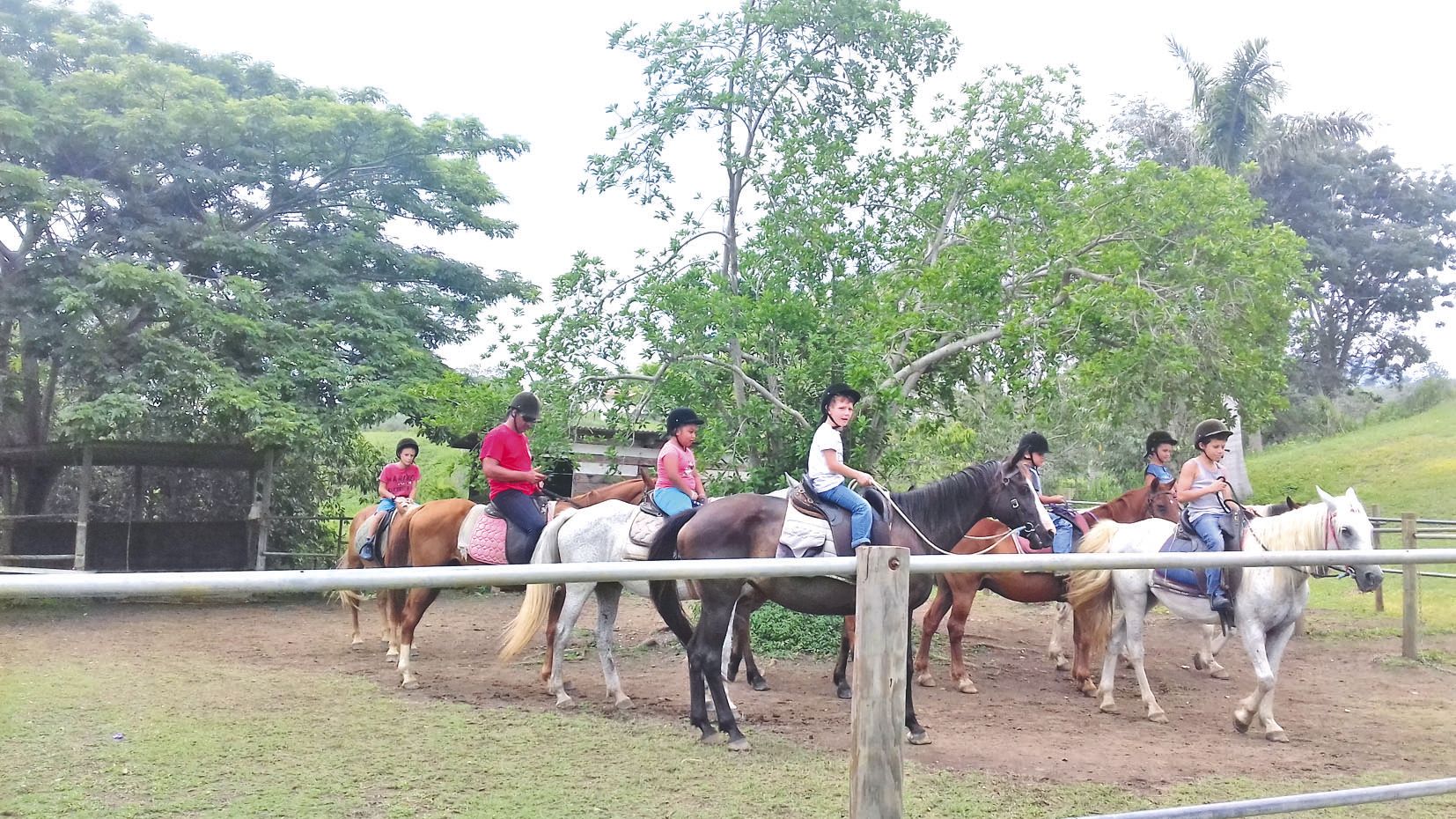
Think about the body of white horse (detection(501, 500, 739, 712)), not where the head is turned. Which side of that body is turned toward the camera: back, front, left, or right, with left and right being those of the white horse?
right

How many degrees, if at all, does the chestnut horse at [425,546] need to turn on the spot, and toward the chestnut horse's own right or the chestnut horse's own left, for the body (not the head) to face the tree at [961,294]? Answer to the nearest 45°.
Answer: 0° — it already faces it

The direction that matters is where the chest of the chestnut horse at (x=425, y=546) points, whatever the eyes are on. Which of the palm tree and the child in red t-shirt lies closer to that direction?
the palm tree

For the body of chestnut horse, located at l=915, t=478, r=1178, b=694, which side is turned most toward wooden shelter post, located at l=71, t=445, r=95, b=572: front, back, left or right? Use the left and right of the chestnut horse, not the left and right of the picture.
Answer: back

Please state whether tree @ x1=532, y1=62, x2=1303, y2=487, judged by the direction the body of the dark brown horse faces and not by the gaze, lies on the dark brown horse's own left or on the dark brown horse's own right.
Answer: on the dark brown horse's own left

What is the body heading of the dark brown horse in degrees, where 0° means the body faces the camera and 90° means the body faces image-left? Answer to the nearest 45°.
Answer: approximately 270°

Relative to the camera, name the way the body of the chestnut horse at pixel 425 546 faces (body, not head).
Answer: to the viewer's right

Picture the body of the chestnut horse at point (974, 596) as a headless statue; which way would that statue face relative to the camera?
to the viewer's right

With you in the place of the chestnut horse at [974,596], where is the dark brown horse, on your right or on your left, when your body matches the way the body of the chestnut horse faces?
on your right
